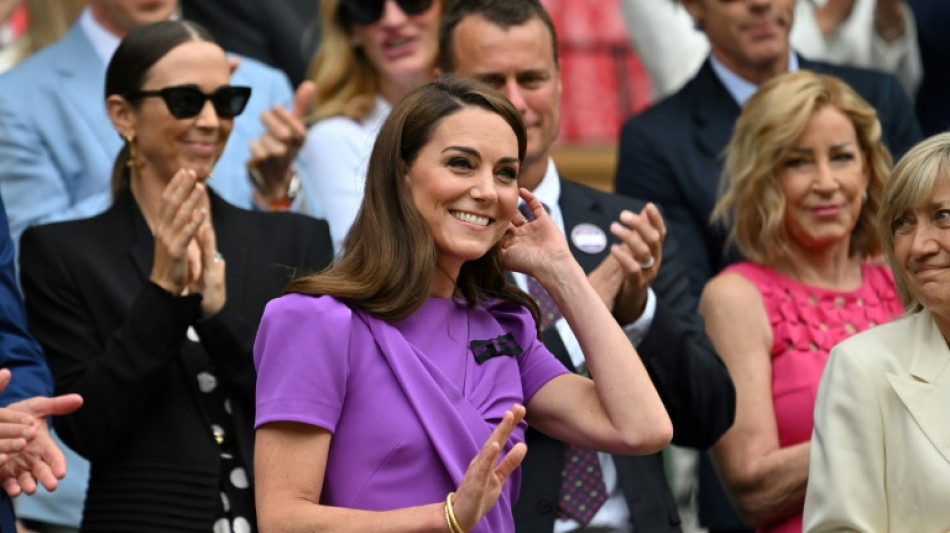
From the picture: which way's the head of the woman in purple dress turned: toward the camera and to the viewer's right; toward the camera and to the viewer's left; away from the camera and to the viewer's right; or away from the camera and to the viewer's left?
toward the camera and to the viewer's right

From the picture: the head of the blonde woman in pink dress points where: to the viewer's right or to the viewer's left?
to the viewer's left

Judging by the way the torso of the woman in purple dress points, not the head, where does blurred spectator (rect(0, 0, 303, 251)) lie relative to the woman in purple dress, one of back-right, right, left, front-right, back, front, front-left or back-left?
back

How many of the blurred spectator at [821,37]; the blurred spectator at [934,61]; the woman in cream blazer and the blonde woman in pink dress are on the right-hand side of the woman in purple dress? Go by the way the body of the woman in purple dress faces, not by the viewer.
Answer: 0

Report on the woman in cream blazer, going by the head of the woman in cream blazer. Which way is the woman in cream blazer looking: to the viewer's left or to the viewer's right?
to the viewer's left

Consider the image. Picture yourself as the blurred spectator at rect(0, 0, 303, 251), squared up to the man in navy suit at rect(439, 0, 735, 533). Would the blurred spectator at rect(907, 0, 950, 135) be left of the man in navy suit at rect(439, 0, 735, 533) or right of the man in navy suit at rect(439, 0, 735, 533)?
left

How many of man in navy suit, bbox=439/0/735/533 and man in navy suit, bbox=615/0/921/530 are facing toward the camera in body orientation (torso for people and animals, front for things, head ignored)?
2

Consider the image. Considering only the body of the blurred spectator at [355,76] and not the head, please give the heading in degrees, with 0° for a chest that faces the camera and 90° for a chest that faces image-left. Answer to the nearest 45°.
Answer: approximately 315°

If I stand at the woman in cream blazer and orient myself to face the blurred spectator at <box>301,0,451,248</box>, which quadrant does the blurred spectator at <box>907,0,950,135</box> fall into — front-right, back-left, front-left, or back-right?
front-right

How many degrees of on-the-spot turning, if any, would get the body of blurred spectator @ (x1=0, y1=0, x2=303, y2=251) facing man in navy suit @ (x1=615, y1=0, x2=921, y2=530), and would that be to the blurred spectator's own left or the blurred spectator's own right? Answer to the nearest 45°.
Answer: approximately 45° to the blurred spectator's own left

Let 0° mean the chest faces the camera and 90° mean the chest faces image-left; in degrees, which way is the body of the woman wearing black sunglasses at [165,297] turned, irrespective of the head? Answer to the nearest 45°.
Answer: approximately 315°

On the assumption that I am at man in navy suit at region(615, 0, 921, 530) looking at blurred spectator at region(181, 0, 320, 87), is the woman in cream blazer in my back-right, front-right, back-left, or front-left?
back-left

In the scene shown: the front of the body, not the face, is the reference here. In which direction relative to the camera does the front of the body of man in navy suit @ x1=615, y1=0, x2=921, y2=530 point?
toward the camera

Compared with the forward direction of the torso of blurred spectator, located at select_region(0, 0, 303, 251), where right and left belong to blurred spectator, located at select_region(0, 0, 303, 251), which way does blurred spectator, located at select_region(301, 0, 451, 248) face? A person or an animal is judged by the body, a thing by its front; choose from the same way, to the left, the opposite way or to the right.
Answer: the same way

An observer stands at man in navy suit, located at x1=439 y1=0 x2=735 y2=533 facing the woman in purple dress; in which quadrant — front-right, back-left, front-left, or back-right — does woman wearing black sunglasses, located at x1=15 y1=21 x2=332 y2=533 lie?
front-right

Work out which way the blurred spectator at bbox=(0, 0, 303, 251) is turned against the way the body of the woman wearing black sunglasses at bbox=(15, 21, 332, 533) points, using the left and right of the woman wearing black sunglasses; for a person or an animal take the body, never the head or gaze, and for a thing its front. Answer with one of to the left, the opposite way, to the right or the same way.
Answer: the same way
